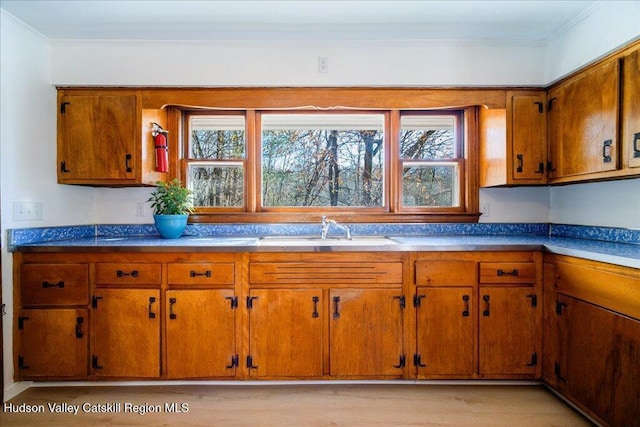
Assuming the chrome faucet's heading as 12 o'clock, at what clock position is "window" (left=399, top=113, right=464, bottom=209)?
The window is roughly at 10 o'clock from the chrome faucet.

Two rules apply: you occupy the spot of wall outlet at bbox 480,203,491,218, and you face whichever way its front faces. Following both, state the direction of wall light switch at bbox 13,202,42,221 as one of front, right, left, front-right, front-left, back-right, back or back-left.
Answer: front-right

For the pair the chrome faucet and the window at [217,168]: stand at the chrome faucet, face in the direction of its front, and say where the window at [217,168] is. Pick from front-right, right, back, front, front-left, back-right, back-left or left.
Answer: back-right

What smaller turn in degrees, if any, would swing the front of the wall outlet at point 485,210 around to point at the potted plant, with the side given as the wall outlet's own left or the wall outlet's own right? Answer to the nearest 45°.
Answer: approximately 45° to the wall outlet's own right

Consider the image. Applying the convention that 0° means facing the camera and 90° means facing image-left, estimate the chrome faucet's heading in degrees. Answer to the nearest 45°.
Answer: approximately 315°

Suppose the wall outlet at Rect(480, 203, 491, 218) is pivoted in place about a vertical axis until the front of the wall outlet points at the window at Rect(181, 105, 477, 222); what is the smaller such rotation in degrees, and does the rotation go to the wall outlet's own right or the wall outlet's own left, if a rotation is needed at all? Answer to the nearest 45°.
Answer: approximately 90° to the wall outlet's own right

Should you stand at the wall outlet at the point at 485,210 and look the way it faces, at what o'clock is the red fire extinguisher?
The red fire extinguisher is roughly at 2 o'clock from the wall outlet.

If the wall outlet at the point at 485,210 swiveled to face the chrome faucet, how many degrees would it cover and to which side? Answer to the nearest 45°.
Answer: approximately 45° to its right

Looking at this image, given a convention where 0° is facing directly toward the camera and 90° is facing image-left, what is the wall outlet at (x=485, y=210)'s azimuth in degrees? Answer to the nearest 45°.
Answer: approximately 0°
